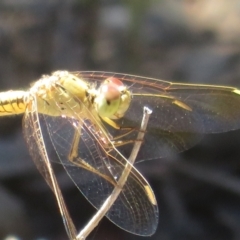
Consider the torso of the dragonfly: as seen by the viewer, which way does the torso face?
to the viewer's right
